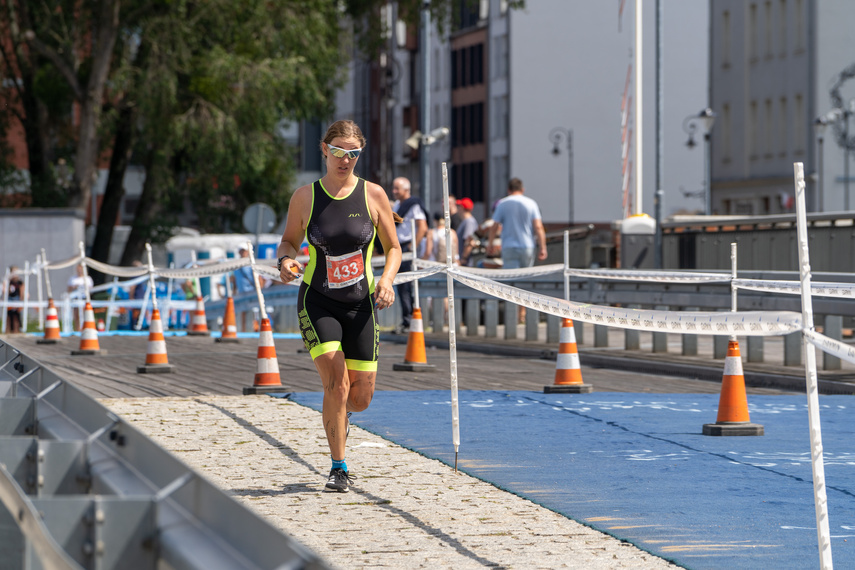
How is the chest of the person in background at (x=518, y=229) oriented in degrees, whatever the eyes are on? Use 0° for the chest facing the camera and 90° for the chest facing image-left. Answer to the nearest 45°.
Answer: approximately 180°

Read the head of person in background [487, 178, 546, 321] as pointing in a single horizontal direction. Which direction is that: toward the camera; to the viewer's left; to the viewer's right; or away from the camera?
away from the camera

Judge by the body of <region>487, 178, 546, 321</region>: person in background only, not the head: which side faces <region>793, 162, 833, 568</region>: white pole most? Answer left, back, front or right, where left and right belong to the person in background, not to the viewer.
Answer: back

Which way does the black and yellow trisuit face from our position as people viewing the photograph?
facing the viewer

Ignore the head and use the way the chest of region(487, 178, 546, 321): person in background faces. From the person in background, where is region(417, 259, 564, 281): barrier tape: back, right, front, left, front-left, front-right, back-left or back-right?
back

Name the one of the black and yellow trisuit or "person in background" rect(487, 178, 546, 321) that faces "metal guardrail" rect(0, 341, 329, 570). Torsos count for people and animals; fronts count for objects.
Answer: the black and yellow trisuit

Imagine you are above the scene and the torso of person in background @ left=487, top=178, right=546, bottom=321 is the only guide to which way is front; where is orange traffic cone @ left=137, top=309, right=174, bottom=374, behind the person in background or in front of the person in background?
behind

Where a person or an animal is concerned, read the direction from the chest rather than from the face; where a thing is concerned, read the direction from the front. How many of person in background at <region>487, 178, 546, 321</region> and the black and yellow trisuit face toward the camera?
1

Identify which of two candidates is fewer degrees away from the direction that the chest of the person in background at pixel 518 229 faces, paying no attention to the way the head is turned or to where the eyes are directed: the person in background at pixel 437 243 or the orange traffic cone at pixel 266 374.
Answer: the person in background

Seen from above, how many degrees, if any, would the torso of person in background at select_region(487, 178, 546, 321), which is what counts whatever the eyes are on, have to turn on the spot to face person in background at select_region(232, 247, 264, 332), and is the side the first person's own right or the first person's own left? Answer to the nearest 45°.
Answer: approximately 45° to the first person's own left

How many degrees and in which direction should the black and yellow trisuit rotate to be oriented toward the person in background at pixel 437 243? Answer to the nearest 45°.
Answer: approximately 180°

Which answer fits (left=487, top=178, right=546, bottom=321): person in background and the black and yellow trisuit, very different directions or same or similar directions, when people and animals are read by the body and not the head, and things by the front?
very different directions
